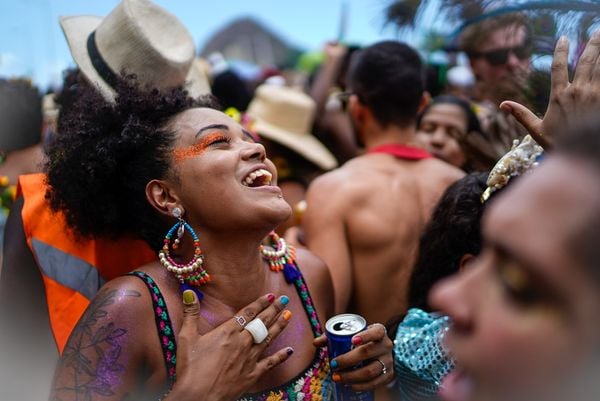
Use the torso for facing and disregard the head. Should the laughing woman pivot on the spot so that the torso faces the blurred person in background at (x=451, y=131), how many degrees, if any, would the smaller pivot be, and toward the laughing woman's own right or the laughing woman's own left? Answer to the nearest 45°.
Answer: approximately 90° to the laughing woman's own left

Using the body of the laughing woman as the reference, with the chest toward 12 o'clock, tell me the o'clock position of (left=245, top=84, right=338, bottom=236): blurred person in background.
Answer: The blurred person in background is roughly at 8 o'clock from the laughing woman.

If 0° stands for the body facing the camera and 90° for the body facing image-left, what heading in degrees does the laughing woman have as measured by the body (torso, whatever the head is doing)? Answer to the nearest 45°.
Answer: approximately 315°

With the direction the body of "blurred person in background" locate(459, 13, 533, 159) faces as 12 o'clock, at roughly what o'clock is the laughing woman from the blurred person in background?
The laughing woman is roughly at 2 o'clock from the blurred person in background.

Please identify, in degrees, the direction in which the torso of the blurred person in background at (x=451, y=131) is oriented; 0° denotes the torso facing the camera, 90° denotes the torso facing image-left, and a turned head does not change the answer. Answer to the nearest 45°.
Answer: approximately 45°

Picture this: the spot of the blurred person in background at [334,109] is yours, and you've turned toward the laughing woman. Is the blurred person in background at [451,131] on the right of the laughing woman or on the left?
left
